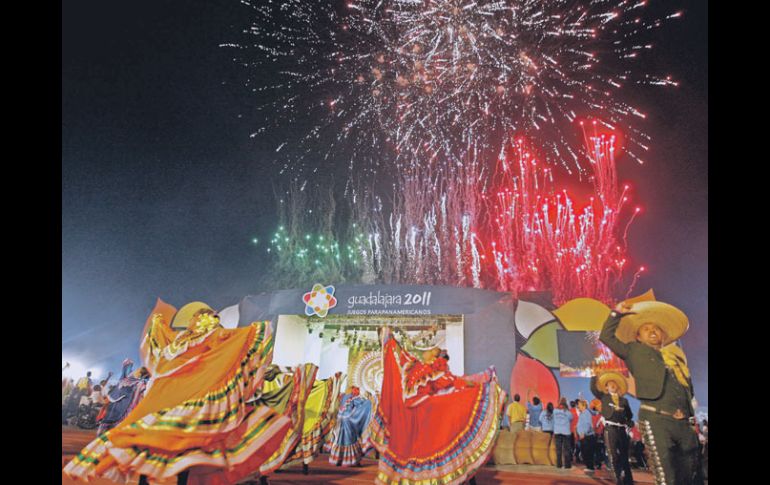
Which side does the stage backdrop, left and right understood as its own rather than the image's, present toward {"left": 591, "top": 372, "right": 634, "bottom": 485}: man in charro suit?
front

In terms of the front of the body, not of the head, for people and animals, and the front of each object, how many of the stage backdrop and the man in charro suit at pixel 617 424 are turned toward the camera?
2

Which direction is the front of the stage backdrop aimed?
toward the camera

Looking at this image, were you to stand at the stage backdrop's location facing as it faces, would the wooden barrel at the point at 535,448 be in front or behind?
in front

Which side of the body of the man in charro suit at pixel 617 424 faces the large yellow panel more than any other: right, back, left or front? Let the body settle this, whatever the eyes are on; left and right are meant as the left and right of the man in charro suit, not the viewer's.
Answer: back

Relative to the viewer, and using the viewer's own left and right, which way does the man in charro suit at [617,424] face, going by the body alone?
facing the viewer
